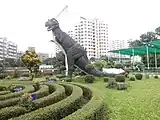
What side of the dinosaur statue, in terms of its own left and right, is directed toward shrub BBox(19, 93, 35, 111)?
left

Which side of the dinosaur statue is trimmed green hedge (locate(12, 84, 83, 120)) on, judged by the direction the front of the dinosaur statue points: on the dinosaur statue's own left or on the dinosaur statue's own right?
on the dinosaur statue's own left

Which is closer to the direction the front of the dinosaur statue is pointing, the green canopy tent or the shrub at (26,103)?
the shrub

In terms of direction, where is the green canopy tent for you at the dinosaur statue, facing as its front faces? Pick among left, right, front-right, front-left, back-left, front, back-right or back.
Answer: back-right

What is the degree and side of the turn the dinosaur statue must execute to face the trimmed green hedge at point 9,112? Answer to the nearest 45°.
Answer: approximately 90° to its left

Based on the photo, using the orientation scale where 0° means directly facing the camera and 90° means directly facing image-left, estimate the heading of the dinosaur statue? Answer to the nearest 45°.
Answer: approximately 90°
